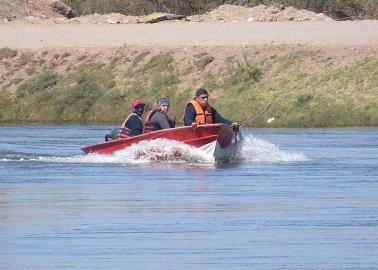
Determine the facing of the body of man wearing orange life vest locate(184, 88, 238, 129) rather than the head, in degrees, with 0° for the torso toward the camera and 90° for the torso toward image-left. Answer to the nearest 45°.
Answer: approximately 315°

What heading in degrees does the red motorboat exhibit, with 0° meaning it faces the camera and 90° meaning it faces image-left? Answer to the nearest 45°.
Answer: approximately 315°
